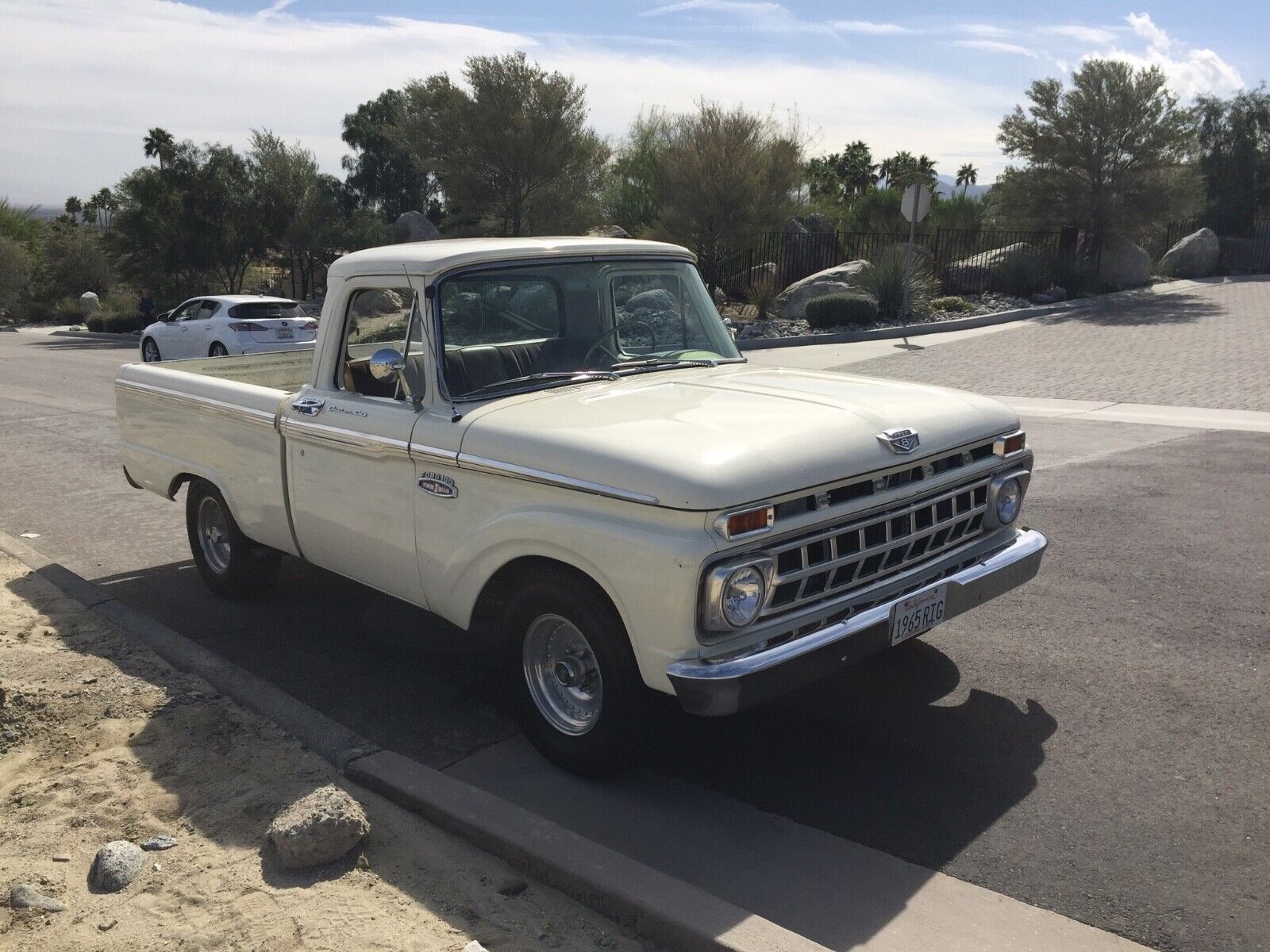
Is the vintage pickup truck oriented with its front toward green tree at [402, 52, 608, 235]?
no

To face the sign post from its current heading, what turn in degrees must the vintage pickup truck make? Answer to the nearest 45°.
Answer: approximately 135° to its left

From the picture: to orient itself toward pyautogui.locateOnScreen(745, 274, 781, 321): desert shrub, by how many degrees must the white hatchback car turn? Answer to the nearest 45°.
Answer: approximately 135° to its right

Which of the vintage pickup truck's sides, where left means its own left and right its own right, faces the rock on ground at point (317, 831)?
right

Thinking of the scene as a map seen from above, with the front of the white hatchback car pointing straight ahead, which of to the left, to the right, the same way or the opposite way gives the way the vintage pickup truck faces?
the opposite way

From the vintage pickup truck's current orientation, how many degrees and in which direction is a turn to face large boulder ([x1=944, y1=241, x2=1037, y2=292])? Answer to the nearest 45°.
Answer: approximately 90° to its left

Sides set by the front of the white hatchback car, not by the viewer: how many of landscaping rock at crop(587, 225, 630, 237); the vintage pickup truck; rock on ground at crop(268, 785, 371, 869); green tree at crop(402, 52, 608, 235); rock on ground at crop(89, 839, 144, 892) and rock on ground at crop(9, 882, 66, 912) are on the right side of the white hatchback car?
2

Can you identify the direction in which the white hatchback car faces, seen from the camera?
facing away from the viewer and to the left of the viewer

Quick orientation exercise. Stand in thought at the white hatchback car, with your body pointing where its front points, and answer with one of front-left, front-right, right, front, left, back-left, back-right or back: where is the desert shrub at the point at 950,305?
back-right

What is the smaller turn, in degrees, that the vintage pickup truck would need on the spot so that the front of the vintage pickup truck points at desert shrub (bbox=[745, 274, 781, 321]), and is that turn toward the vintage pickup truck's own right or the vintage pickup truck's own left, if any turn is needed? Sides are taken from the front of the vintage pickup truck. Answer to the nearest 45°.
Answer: approximately 135° to the vintage pickup truck's own left

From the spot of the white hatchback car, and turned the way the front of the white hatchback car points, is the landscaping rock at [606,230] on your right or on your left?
on your right

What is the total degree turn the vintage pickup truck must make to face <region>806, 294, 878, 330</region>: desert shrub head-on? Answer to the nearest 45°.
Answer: approximately 135° to its left

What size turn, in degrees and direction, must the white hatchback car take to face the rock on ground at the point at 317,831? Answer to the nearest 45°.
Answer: approximately 135° to its left

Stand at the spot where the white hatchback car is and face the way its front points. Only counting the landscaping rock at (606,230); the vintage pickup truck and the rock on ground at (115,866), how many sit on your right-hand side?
1

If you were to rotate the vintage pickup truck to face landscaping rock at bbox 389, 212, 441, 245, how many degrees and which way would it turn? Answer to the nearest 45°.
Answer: approximately 135° to its left

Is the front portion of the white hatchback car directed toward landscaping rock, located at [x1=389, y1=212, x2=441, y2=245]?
no

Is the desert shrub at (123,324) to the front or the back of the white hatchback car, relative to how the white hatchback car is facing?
to the front

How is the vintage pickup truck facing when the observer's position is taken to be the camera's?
facing the viewer and to the right of the viewer

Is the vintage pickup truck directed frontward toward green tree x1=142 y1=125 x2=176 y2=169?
no
